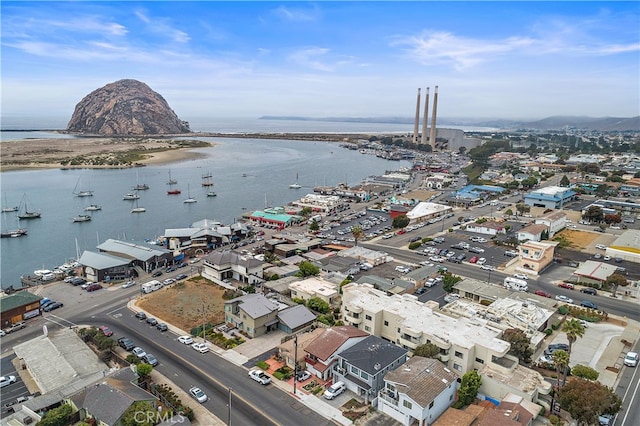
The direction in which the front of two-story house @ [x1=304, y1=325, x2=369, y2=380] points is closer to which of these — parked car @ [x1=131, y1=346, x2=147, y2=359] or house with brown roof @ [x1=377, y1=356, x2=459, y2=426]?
the parked car

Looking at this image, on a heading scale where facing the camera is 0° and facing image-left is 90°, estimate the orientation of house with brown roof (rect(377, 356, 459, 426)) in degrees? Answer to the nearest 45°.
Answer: approximately 45°

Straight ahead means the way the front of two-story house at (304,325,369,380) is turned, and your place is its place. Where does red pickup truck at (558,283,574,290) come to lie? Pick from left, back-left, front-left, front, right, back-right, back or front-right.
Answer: back

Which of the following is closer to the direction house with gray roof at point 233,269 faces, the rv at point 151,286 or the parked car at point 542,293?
the rv

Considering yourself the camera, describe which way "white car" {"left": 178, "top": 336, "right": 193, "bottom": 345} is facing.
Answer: facing away from the viewer and to the left of the viewer

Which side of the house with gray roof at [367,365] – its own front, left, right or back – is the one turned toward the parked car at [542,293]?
back

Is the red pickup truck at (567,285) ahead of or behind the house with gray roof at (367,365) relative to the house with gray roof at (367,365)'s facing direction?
behind

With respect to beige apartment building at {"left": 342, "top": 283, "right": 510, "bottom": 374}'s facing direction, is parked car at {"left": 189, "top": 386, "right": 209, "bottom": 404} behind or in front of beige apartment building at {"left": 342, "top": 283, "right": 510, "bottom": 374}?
in front

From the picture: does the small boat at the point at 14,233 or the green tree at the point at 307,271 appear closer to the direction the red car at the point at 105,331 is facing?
the green tree

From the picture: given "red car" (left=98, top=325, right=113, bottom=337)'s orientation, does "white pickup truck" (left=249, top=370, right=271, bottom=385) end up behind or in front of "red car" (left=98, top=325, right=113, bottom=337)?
in front

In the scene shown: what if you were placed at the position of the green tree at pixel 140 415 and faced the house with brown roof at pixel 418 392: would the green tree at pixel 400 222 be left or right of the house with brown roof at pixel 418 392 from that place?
left
